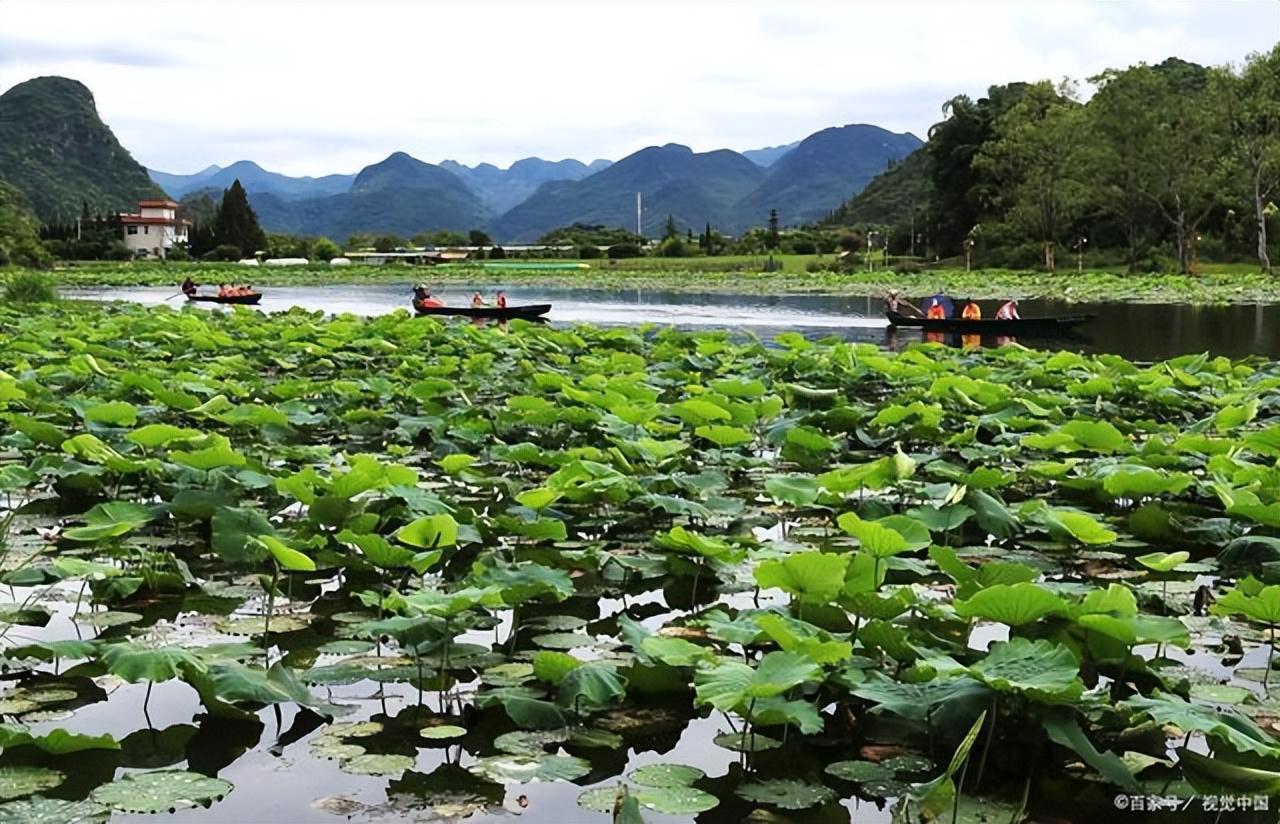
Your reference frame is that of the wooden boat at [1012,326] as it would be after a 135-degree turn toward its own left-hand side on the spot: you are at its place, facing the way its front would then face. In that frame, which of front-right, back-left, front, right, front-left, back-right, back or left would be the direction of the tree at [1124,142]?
front-right

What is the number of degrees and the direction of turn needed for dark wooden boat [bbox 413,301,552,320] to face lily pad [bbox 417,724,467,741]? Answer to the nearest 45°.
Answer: approximately 90° to its right

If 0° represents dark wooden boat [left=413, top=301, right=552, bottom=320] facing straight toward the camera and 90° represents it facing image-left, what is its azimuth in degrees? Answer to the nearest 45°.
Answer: approximately 270°

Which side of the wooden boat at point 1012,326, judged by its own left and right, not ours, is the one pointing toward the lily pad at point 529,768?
right

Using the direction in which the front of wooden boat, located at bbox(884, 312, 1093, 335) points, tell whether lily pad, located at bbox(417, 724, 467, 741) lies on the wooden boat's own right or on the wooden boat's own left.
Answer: on the wooden boat's own right

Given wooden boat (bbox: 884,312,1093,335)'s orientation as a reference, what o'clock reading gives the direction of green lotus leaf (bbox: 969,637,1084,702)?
The green lotus leaf is roughly at 3 o'clock from the wooden boat.

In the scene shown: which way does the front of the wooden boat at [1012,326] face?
to the viewer's right

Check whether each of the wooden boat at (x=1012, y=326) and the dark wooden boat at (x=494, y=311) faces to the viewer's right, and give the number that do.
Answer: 2

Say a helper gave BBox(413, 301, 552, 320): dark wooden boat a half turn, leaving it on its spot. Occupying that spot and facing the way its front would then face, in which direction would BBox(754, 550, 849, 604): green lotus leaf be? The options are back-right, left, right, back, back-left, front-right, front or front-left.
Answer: left

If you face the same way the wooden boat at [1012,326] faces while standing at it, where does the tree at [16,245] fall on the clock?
The tree is roughly at 7 o'clock from the wooden boat.

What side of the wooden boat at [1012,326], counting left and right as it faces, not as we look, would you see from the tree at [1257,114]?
left

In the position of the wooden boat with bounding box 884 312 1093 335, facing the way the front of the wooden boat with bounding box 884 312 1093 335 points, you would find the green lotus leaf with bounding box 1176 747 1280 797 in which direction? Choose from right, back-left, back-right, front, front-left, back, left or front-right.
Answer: right

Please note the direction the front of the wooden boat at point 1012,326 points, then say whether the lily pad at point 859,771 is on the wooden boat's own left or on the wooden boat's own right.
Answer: on the wooden boat's own right

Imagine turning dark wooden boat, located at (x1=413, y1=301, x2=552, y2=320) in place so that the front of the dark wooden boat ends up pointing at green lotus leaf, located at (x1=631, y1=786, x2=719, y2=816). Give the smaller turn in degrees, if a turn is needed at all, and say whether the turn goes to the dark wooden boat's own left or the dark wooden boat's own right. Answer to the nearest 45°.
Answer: approximately 90° to the dark wooden boat's own right

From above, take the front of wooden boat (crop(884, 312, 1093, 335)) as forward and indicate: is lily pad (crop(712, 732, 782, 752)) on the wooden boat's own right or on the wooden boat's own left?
on the wooden boat's own right

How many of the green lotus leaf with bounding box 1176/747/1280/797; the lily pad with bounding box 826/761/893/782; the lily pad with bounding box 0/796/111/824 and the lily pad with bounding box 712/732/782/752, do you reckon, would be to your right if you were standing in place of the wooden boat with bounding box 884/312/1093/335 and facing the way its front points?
4
